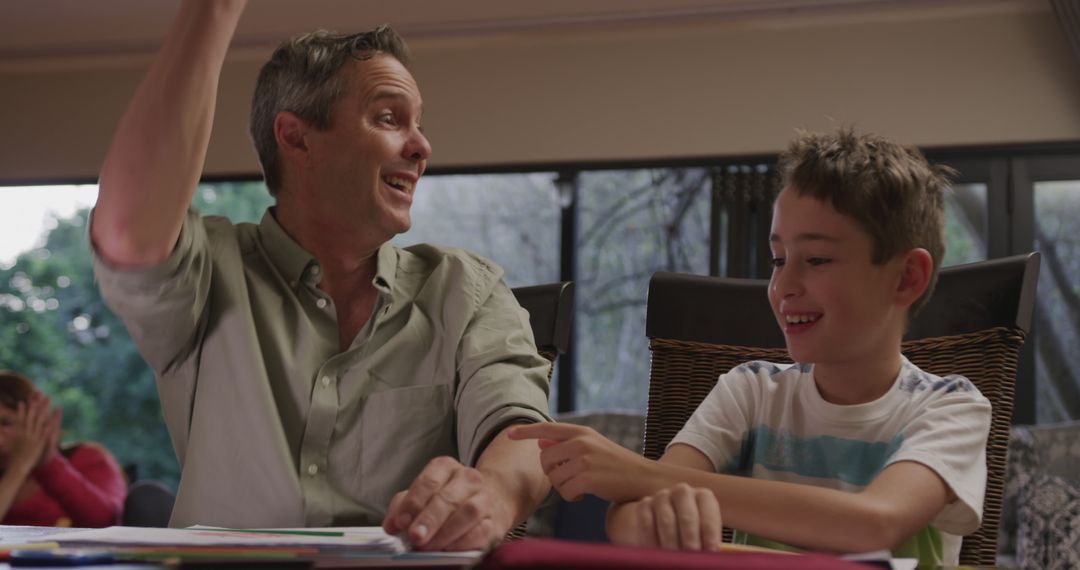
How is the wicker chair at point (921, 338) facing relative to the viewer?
toward the camera

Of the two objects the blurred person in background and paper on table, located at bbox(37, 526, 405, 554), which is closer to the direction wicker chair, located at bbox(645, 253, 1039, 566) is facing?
the paper on table

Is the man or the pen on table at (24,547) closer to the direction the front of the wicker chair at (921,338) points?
the pen on table

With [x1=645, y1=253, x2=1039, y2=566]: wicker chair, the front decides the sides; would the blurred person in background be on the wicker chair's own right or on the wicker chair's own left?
on the wicker chair's own right

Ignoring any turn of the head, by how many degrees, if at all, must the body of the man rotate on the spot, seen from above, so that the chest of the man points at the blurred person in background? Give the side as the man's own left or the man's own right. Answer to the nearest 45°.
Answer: approximately 180°

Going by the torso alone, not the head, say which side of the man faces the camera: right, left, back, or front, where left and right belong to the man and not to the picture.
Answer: front

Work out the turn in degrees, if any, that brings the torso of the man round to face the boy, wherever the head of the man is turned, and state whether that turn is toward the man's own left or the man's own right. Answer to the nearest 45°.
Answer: approximately 90° to the man's own left

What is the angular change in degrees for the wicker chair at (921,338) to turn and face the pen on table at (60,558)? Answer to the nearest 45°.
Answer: approximately 45° to its right

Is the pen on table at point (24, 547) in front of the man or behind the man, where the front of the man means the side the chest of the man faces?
in front

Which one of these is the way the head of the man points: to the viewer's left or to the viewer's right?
to the viewer's right

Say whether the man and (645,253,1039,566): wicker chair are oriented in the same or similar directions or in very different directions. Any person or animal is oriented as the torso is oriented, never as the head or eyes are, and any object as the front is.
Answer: same or similar directions

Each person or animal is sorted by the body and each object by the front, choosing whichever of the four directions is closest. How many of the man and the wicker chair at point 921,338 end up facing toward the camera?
2

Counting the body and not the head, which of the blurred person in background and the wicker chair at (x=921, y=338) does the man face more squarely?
the wicker chair

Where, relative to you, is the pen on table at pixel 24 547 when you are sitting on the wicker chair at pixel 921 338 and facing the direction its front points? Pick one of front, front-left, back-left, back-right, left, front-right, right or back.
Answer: front-right
